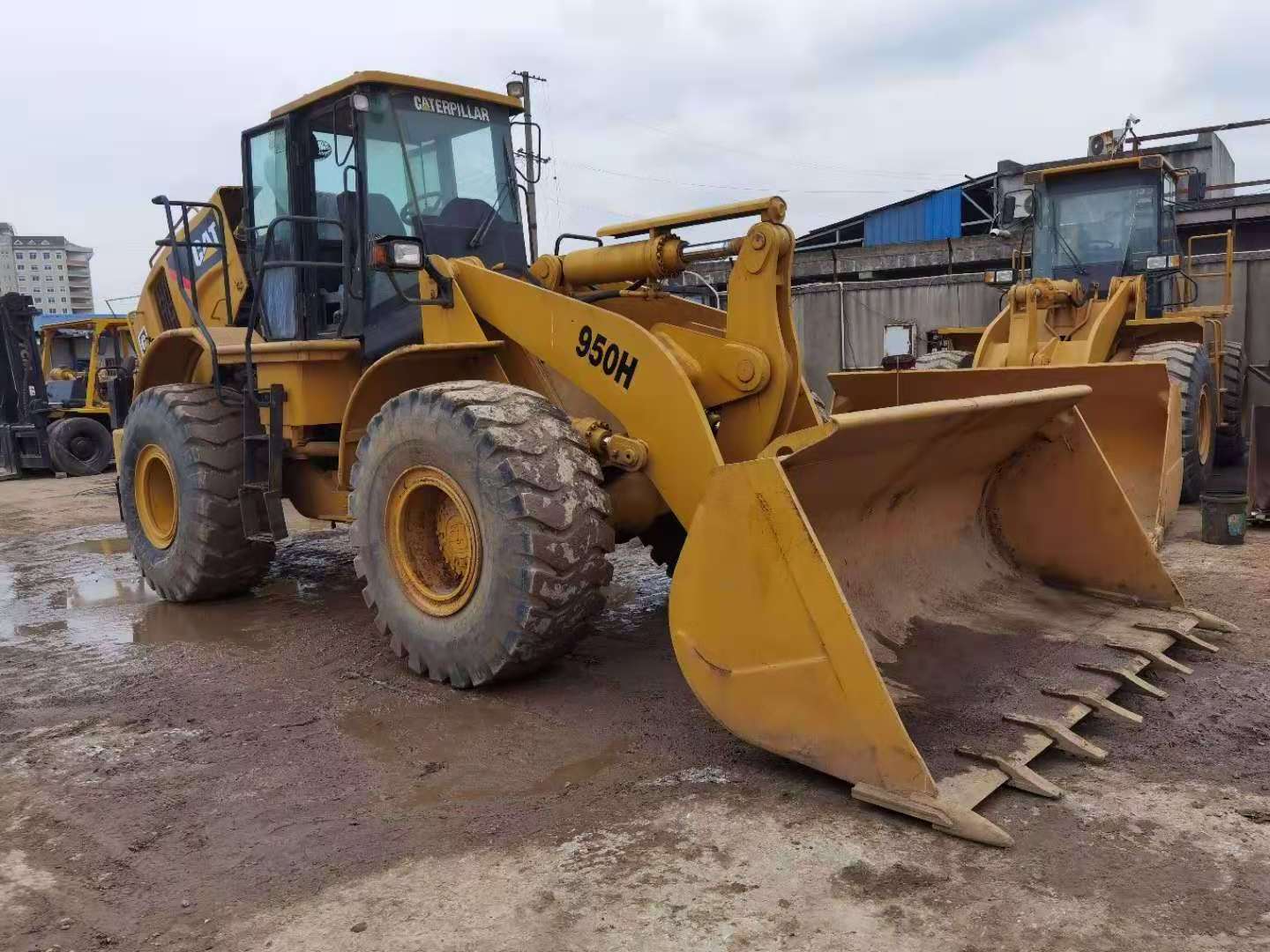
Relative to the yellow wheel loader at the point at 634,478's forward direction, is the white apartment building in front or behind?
behind

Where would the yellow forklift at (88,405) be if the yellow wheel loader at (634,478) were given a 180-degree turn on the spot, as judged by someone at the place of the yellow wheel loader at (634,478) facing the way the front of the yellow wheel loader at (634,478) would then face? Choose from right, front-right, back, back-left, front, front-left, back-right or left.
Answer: front

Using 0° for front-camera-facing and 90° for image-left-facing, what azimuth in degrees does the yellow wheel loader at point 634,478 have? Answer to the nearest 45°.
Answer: approximately 315°
